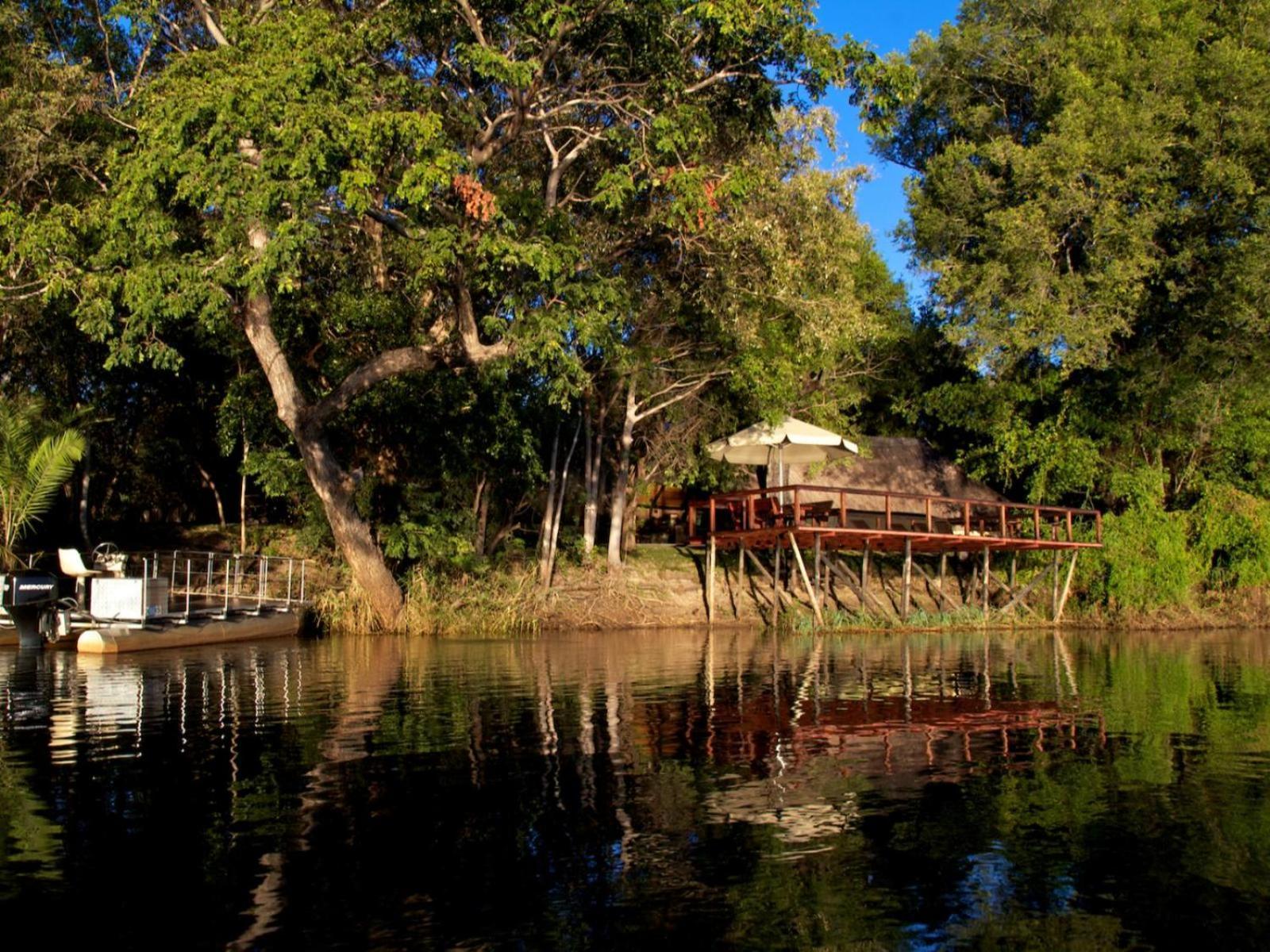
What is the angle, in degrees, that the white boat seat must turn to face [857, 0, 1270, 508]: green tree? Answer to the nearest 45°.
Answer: approximately 45° to its right

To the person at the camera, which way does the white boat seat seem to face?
facing away from the viewer and to the right of the viewer

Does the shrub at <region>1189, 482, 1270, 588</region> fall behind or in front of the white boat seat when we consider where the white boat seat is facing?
in front

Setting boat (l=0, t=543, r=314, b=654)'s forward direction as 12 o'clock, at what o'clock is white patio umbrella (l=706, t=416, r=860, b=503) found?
The white patio umbrella is roughly at 1 o'clock from the boat.

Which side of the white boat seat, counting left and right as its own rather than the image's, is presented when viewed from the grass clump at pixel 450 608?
front

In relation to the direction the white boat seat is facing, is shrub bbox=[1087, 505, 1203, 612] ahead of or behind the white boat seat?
ahead

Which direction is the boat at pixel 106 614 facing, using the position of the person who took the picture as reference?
facing away from the viewer and to the right of the viewer

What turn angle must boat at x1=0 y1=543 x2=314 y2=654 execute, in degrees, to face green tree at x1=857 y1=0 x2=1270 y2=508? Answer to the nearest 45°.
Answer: approximately 45° to its right

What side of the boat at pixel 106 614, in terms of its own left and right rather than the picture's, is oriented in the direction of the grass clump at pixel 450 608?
front
